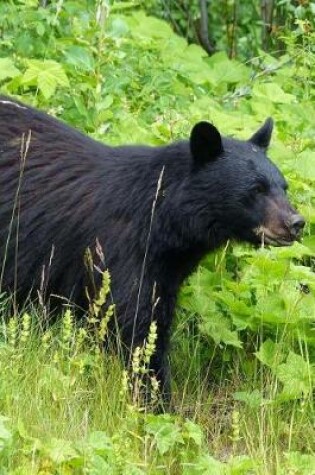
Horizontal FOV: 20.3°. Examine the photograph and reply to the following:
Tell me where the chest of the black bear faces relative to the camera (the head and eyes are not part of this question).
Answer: to the viewer's right

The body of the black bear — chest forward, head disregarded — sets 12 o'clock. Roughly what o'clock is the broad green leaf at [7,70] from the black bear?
The broad green leaf is roughly at 8 o'clock from the black bear.

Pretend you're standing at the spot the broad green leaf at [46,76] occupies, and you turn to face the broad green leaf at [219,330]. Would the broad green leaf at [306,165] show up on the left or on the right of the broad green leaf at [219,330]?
left

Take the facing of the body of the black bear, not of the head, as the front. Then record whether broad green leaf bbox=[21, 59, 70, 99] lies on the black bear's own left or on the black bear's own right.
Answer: on the black bear's own left

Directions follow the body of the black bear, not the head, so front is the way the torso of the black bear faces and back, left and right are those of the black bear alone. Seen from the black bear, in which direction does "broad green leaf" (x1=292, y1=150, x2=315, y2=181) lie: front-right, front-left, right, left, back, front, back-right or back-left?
front-left

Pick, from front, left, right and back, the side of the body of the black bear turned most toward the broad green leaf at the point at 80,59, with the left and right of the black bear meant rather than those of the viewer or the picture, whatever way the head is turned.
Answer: left

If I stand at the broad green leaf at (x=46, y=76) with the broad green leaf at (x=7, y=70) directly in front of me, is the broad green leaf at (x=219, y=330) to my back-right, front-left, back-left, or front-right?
back-left
